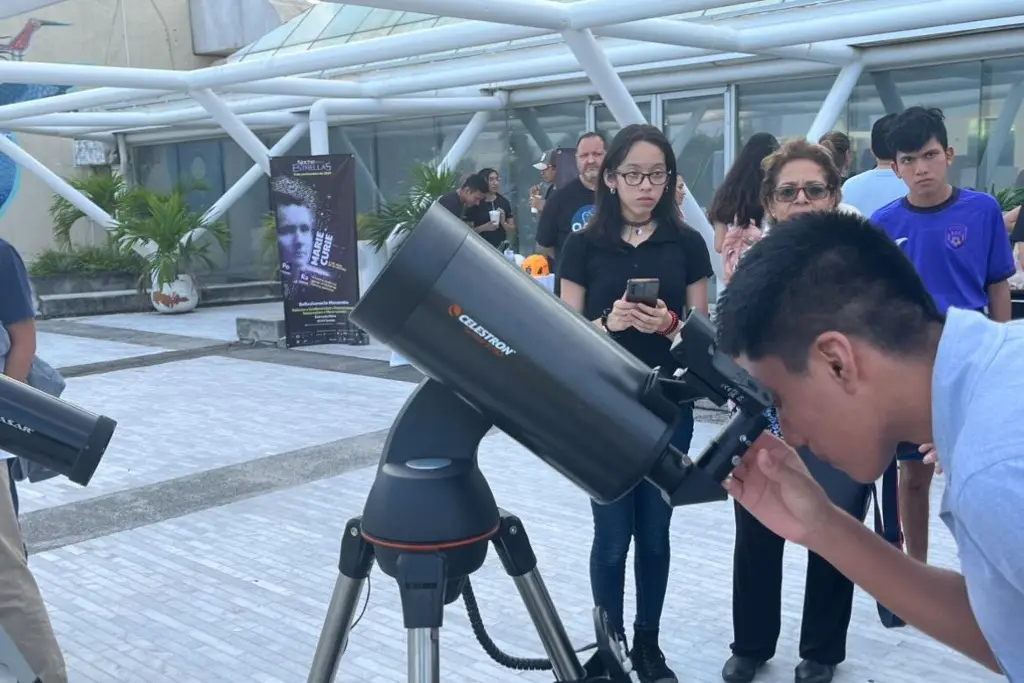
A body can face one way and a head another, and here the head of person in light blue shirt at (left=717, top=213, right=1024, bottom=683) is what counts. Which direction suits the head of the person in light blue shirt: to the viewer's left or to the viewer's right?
to the viewer's left

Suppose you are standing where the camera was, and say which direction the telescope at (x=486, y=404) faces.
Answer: facing to the left of the viewer

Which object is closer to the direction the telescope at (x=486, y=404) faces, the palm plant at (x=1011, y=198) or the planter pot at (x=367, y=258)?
the planter pot

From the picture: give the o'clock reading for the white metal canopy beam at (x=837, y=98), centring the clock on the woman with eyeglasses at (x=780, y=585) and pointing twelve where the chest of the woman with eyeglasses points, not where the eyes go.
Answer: The white metal canopy beam is roughly at 6 o'clock from the woman with eyeglasses.

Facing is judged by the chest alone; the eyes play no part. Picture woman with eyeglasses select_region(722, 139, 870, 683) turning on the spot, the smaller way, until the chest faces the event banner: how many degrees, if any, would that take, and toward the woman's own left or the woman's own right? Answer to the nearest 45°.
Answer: approximately 135° to the woman's own right

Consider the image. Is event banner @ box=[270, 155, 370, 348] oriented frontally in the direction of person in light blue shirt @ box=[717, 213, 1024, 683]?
yes

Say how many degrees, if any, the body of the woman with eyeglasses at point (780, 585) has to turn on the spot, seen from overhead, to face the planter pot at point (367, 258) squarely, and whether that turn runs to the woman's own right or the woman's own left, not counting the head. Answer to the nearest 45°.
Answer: approximately 135° to the woman's own right

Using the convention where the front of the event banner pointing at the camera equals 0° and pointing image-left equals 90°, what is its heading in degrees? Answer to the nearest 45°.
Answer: approximately 0°

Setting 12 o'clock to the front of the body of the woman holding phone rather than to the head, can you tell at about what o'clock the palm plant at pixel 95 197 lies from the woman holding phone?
The palm plant is roughly at 5 o'clock from the woman holding phone.
